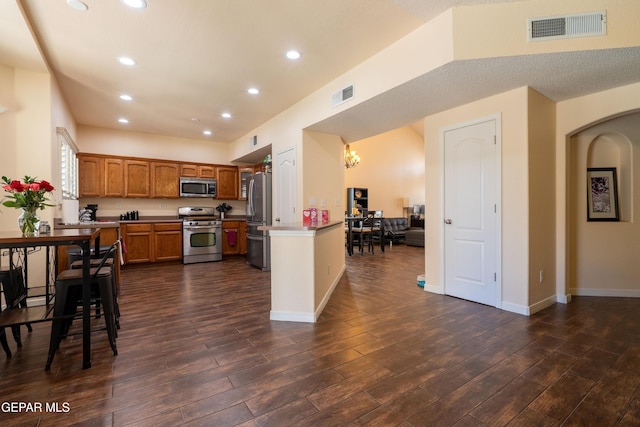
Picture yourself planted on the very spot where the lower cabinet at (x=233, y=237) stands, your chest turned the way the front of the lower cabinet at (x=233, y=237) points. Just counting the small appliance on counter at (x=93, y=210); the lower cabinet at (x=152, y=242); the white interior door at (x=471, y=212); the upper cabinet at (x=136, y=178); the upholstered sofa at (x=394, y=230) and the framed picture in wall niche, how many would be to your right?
3

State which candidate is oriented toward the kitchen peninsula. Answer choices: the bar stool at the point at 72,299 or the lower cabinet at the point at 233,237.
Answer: the lower cabinet

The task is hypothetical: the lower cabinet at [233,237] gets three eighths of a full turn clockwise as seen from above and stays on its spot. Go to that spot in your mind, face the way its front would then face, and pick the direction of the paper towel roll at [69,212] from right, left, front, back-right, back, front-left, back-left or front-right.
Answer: left

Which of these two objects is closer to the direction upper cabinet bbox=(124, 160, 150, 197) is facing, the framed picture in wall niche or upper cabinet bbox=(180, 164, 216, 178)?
the framed picture in wall niche

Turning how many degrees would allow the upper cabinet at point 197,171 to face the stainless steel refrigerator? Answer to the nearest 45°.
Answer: approximately 45° to its left

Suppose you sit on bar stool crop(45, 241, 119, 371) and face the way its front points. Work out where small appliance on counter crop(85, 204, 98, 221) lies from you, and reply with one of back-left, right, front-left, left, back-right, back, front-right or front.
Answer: right

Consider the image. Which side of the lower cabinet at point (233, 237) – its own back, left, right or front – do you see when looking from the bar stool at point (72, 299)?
front

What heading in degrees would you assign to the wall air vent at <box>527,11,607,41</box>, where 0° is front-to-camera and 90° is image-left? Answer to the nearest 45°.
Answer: approximately 0°

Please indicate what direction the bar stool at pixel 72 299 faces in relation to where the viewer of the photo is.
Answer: facing to the left of the viewer

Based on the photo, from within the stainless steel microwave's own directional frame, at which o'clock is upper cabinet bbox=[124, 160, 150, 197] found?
The upper cabinet is roughly at 3 o'clock from the stainless steel microwave.

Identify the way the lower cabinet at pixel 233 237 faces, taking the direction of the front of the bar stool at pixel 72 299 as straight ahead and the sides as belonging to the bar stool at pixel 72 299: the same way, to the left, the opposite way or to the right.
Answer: to the left
